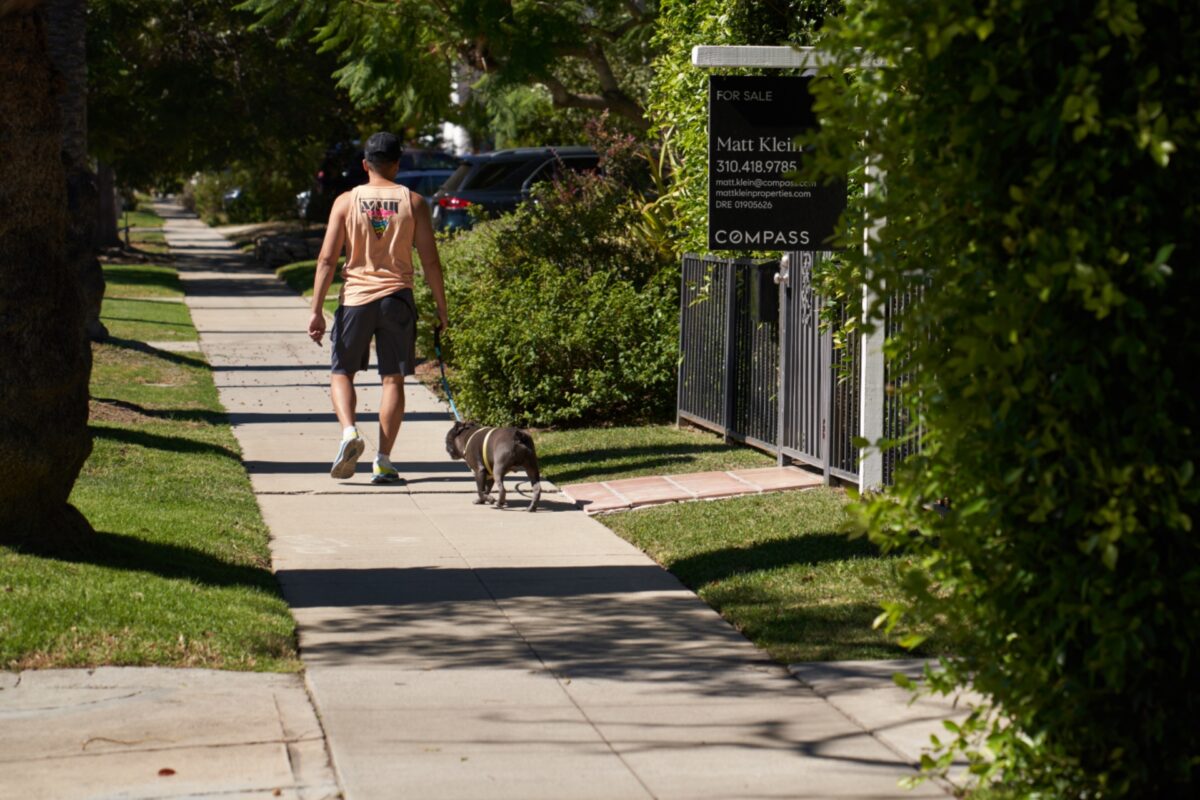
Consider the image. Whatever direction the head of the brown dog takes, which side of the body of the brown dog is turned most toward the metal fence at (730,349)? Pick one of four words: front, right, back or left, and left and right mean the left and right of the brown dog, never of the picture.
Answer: right

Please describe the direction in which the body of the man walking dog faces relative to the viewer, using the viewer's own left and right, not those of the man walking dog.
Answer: facing away from the viewer

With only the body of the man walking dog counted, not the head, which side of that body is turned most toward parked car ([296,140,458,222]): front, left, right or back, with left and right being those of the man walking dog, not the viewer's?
front

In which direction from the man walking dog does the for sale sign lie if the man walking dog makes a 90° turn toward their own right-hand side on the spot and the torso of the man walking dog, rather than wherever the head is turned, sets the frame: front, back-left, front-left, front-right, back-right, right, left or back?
front

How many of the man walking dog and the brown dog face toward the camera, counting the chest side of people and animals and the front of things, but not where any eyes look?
0

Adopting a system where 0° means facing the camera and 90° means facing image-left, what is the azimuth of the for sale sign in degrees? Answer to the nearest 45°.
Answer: approximately 0°

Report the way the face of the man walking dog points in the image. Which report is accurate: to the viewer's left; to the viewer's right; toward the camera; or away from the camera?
away from the camera

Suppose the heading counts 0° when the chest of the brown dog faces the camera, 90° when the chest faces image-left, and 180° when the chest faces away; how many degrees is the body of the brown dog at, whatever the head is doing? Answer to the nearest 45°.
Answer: approximately 135°

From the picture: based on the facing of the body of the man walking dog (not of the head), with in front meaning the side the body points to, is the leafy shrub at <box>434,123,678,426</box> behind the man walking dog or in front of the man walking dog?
in front

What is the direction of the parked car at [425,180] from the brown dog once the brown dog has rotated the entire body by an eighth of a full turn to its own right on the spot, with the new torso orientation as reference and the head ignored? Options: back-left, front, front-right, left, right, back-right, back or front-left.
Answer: front

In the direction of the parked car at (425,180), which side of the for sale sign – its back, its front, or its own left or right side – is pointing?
back

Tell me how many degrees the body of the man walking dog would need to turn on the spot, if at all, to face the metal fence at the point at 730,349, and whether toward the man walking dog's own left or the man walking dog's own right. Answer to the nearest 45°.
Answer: approximately 45° to the man walking dog's own right
